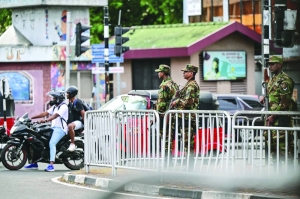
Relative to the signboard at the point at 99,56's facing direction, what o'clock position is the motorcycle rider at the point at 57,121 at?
The motorcycle rider is roughly at 12 o'clock from the signboard.

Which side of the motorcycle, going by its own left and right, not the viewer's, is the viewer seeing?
left

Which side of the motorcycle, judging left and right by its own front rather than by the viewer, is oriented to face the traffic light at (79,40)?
right

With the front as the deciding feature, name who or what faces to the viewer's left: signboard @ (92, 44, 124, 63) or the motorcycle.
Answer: the motorcycle

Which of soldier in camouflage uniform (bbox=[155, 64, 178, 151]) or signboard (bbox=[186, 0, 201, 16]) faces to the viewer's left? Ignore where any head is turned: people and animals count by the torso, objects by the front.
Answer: the soldier in camouflage uniform

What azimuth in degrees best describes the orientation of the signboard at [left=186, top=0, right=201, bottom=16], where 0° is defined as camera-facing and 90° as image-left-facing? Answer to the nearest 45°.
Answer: approximately 0°

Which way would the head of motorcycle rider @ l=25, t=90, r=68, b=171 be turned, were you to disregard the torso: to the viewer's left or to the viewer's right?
to the viewer's left
